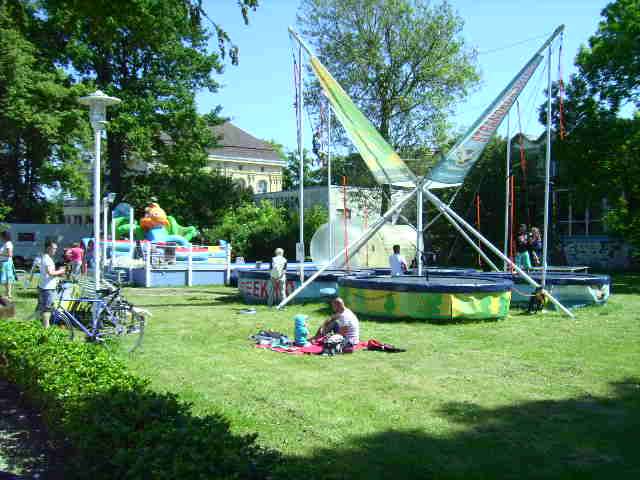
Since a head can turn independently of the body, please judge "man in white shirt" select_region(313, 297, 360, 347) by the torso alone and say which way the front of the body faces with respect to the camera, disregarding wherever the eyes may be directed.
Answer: to the viewer's left

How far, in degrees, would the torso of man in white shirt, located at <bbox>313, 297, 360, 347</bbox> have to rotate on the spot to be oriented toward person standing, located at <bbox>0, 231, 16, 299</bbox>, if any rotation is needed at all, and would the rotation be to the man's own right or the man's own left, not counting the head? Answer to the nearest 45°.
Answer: approximately 45° to the man's own right

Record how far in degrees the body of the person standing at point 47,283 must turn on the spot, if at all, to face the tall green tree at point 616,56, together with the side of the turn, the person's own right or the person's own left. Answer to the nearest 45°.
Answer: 0° — they already face it

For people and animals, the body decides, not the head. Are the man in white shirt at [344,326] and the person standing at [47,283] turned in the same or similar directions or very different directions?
very different directions

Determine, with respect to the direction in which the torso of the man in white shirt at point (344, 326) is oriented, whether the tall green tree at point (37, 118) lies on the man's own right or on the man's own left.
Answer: on the man's own right

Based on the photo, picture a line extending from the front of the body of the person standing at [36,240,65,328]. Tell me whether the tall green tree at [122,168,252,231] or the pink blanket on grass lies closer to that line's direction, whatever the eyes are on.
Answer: the pink blanket on grass

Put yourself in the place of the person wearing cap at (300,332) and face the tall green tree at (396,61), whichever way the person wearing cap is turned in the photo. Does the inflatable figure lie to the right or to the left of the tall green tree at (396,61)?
left

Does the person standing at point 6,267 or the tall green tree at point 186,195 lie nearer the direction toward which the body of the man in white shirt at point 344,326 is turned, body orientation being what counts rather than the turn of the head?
the person standing

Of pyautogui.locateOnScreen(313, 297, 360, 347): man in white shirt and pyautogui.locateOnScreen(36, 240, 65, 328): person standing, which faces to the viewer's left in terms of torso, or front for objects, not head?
the man in white shirt

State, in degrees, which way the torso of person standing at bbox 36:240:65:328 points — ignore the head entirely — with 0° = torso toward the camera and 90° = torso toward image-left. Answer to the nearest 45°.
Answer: approximately 270°
